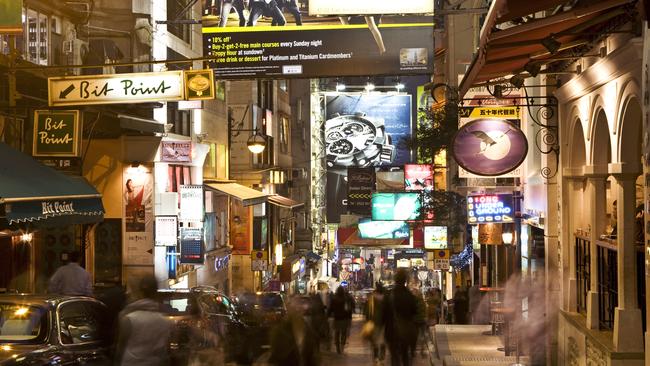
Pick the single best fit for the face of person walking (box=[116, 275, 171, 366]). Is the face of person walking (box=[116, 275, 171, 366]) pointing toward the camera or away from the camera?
away from the camera

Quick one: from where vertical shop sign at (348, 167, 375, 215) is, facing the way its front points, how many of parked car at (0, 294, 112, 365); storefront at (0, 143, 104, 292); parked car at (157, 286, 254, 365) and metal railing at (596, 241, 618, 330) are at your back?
0

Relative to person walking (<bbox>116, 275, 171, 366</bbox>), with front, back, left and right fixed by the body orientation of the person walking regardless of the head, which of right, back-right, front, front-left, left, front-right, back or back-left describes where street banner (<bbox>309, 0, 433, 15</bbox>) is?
front-right

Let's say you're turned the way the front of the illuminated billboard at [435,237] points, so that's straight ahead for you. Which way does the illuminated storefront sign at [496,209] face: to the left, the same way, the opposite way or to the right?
the same way

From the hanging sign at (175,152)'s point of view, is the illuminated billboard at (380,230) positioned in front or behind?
behind

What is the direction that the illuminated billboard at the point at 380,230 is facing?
toward the camera

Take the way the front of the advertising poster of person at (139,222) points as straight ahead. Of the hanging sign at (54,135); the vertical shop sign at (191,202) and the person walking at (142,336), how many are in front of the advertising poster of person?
2

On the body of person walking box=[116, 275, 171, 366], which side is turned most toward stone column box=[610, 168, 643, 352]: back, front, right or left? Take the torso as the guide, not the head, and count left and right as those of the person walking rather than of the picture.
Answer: right

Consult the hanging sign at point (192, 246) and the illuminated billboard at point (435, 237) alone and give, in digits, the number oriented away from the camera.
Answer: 0

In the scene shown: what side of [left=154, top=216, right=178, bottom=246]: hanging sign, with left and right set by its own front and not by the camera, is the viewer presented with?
front

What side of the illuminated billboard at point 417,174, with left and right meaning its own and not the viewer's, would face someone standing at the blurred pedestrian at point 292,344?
front

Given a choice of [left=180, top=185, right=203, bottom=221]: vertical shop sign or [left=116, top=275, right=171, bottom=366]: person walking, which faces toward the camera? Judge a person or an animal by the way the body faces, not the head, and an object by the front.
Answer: the vertical shop sign

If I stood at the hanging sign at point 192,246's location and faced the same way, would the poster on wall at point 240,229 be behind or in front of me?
behind

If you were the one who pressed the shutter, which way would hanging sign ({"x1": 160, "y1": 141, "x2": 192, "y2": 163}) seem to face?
facing the viewer
